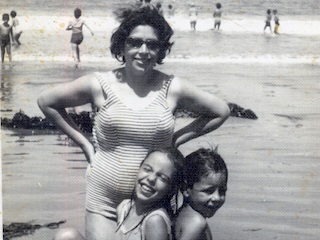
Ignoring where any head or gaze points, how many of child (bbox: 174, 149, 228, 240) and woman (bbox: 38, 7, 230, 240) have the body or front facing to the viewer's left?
0

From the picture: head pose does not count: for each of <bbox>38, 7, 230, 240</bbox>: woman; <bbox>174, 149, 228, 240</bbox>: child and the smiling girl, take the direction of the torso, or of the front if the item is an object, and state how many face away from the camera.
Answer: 0

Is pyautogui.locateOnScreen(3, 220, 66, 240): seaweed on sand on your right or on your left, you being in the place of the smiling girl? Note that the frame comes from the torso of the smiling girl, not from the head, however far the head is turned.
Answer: on your right

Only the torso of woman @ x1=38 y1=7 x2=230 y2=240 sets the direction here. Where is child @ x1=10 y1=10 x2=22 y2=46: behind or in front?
behind

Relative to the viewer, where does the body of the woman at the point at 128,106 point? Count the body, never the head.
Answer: toward the camera
